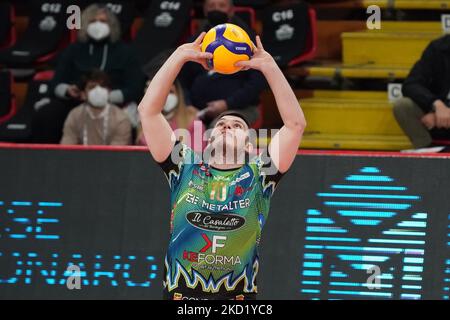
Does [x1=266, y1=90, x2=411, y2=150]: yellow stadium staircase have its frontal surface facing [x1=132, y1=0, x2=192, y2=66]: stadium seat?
no

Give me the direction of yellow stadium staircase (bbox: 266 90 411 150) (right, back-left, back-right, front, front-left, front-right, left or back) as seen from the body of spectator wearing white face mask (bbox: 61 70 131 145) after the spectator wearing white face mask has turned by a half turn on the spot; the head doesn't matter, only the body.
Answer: right

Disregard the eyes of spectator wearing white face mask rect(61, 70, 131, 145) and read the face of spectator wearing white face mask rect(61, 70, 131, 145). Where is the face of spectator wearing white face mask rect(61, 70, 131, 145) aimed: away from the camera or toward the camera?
toward the camera

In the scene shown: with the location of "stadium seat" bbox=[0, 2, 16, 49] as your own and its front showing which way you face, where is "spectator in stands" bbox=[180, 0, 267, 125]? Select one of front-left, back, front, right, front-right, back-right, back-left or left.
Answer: front-left

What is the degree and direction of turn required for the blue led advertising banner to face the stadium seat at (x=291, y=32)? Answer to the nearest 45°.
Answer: approximately 180°

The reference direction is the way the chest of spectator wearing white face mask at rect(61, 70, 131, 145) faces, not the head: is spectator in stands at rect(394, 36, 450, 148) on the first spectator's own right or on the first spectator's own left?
on the first spectator's own left

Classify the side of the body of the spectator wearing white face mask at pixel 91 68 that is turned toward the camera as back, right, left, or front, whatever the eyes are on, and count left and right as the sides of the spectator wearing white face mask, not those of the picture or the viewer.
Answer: front

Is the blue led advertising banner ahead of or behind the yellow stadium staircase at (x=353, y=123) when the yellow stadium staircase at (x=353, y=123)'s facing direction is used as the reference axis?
ahead

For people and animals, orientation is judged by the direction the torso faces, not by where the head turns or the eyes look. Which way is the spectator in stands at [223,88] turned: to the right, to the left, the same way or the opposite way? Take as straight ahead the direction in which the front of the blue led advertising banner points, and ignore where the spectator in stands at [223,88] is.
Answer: the same way

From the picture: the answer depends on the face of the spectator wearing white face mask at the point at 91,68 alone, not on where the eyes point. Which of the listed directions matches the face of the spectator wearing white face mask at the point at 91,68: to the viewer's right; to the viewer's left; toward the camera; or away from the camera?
toward the camera

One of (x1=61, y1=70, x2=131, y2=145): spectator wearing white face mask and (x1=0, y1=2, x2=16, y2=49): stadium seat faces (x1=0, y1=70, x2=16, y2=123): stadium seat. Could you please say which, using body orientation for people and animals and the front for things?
(x1=0, y1=2, x2=16, y2=49): stadium seat

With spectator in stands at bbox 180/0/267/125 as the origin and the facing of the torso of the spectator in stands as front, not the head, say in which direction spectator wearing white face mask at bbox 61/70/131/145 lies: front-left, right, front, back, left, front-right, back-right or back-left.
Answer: right

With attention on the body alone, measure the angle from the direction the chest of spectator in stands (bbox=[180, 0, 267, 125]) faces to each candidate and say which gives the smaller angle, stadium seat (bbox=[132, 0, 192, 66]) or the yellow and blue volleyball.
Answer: the yellow and blue volleyball

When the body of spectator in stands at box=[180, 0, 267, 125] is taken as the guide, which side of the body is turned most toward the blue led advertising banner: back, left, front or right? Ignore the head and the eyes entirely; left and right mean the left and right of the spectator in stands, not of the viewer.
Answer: front

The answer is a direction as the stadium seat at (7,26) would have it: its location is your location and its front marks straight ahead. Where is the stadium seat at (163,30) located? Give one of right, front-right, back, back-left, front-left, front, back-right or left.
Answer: front-left
